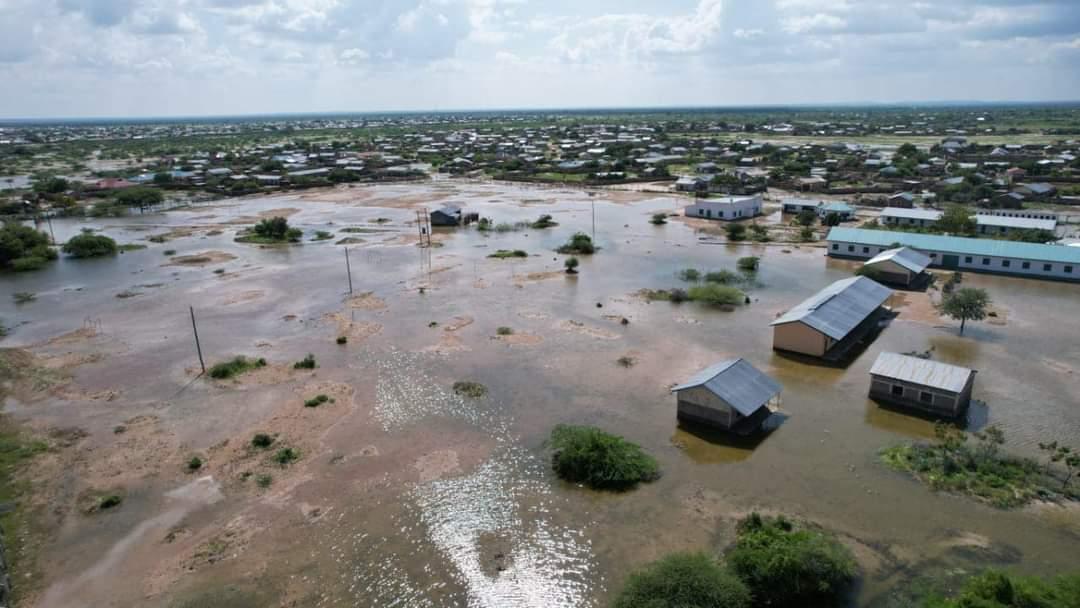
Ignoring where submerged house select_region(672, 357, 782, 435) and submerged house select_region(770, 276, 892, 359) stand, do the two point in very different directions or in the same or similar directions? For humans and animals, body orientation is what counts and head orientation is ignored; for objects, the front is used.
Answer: same or similar directions

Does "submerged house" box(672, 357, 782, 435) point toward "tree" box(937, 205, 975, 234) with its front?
no

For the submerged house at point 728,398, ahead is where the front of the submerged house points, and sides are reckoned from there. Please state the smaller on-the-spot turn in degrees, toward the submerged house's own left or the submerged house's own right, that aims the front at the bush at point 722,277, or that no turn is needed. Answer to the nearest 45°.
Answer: approximately 135° to the submerged house's own left

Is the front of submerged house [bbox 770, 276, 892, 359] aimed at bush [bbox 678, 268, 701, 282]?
no

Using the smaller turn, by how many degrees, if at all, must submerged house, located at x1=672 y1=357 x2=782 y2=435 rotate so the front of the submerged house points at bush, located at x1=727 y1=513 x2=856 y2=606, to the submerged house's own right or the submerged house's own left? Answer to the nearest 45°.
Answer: approximately 45° to the submerged house's own right

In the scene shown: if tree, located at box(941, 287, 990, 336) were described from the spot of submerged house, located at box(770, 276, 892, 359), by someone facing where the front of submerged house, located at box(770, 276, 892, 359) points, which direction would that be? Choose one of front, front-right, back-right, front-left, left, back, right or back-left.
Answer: left

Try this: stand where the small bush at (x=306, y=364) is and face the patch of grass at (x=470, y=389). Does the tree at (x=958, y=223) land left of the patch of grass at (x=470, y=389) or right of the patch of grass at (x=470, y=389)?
left

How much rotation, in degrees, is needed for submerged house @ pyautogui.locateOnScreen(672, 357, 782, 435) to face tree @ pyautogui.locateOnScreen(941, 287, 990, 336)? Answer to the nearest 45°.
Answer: approximately 90° to its left

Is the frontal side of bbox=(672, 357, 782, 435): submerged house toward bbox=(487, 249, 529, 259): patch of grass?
no

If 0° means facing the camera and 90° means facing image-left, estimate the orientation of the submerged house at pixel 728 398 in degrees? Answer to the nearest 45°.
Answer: approximately 315°

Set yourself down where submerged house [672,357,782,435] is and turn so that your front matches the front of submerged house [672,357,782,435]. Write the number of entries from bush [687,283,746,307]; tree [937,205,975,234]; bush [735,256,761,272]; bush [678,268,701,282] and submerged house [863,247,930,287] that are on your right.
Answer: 0

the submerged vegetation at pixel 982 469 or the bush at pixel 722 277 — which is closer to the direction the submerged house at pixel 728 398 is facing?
the submerged vegetation
